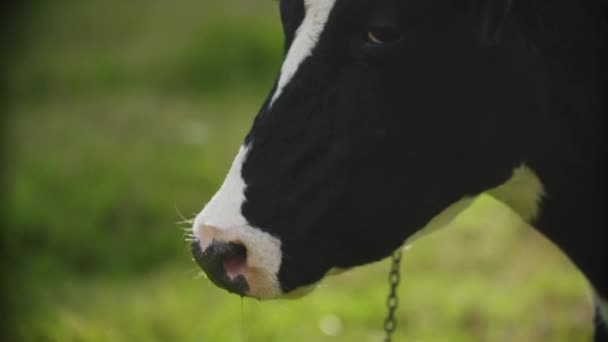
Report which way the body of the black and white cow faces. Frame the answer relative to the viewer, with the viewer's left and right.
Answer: facing to the left of the viewer
